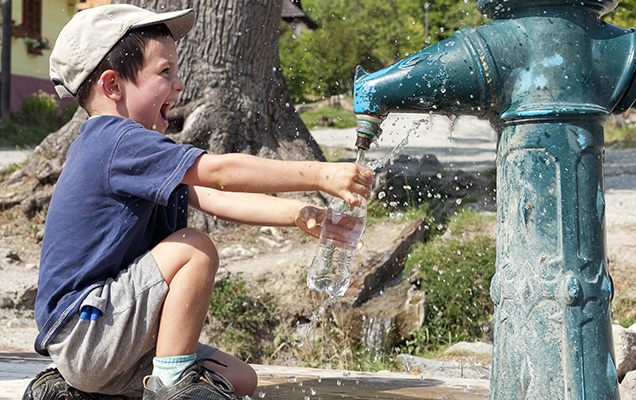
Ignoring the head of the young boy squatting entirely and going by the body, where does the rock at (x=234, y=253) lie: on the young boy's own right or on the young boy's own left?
on the young boy's own left

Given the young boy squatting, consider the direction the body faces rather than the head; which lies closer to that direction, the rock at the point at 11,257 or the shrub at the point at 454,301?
the shrub

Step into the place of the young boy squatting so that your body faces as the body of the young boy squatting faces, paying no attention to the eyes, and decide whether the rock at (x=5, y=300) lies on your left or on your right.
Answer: on your left

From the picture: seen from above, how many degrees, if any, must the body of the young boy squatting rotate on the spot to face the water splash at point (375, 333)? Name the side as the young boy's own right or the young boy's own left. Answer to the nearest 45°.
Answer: approximately 45° to the young boy's own left

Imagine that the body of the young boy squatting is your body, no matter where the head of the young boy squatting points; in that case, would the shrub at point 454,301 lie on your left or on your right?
on your left

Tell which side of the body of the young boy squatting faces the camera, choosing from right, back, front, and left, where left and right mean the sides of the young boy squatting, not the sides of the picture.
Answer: right

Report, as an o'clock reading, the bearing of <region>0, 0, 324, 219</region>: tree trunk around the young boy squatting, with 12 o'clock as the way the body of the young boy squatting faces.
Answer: The tree trunk is roughly at 9 o'clock from the young boy squatting.

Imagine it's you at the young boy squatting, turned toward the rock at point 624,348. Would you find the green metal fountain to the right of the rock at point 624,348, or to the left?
right
